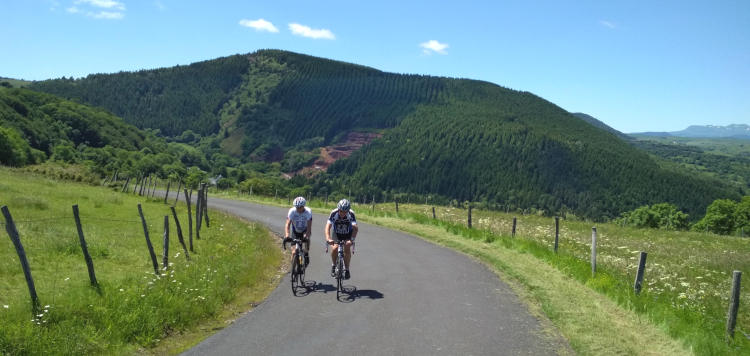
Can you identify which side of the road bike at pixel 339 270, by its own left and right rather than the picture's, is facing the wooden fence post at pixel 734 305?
left

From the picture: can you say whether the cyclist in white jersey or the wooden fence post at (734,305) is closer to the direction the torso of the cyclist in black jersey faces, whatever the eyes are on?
the wooden fence post

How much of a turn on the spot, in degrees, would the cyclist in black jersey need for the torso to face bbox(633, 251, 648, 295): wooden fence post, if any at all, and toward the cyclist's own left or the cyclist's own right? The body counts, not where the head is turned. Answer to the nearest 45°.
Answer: approximately 90° to the cyclist's own left

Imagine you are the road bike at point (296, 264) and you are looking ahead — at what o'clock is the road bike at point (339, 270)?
the road bike at point (339, 270) is roughly at 10 o'clock from the road bike at point (296, 264).

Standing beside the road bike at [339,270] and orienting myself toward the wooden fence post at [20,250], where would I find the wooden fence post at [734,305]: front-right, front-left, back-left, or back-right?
back-left

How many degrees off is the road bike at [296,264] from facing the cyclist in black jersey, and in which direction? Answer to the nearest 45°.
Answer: approximately 90° to its left

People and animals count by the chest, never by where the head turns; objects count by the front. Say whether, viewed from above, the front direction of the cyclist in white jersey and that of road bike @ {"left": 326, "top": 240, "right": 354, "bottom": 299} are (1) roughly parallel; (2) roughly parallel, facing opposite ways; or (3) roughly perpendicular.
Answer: roughly parallel

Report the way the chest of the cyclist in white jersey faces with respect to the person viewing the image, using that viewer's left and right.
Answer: facing the viewer

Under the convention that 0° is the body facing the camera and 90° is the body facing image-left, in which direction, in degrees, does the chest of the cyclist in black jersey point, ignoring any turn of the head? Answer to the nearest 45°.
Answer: approximately 0°

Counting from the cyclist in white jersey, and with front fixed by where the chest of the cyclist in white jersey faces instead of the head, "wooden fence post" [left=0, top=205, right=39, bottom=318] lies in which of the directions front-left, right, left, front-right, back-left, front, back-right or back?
front-right

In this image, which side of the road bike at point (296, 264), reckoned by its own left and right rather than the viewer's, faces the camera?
front
